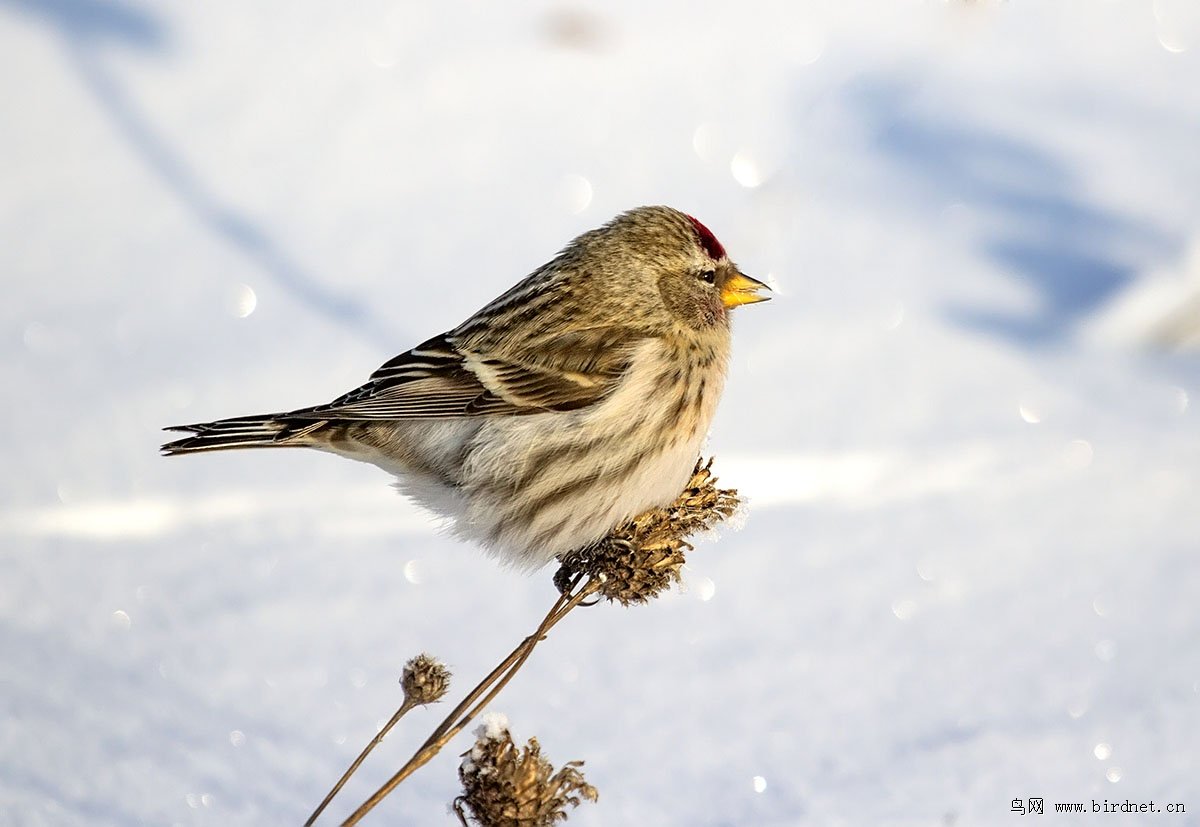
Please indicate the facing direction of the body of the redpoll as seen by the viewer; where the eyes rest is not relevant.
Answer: to the viewer's right
